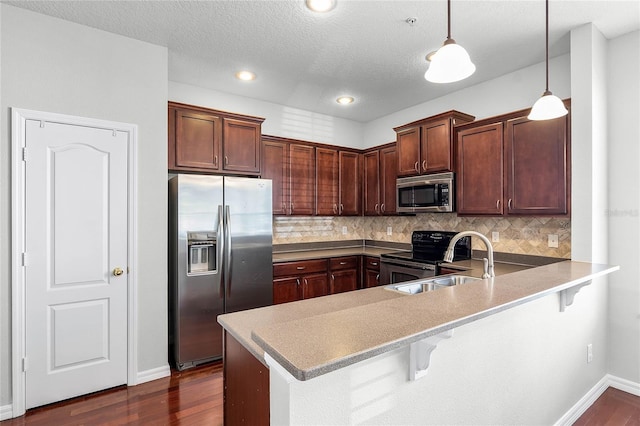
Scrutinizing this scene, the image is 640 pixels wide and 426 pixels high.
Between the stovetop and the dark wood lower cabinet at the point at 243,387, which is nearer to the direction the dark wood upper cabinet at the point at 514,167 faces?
the dark wood lower cabinet

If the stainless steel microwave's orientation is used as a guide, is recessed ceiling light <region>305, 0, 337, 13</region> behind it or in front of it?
in front

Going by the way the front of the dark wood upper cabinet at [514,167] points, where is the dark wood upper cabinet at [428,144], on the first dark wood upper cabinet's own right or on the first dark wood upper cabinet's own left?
on the first dark wood upper cabinet's own right

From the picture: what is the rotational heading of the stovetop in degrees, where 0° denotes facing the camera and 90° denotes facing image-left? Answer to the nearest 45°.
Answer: approximately 45°

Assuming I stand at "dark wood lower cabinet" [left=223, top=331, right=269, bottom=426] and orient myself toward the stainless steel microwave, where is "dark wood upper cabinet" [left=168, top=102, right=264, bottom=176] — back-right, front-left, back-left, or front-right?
front-left

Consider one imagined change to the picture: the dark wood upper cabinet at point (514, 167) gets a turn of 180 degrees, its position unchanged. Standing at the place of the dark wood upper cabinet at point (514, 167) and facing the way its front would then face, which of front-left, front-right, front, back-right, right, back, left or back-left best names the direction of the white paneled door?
back

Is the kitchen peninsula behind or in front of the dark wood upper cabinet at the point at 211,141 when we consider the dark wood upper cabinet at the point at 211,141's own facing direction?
in front

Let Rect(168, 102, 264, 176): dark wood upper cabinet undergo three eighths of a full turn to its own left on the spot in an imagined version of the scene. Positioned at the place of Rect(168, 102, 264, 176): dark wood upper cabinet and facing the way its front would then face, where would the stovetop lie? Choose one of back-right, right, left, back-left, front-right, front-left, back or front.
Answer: right

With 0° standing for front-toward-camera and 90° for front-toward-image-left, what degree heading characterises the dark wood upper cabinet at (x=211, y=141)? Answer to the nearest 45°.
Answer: approximately 315°

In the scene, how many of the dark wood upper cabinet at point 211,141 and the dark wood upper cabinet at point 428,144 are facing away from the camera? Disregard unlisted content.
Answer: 0

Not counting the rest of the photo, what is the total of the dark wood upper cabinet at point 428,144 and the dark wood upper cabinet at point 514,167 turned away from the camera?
0

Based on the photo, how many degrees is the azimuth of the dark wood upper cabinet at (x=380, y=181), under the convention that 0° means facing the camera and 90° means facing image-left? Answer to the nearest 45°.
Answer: approximately 45°

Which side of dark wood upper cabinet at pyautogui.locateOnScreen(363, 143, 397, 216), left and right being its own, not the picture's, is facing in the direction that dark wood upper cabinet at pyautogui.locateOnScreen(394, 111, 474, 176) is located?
left
